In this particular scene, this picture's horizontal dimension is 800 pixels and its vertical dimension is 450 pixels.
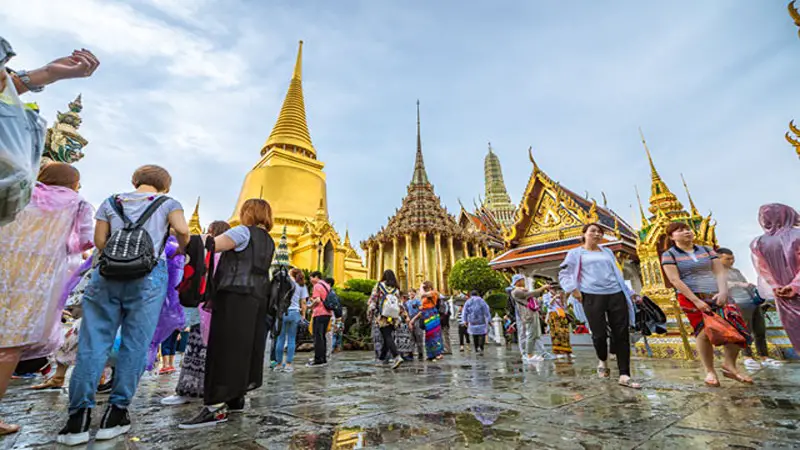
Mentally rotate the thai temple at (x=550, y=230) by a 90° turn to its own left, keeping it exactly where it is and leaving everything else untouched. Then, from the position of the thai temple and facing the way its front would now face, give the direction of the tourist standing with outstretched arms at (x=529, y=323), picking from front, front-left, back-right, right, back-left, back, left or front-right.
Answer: front-right

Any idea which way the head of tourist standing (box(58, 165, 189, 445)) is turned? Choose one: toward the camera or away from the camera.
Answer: away from the camera

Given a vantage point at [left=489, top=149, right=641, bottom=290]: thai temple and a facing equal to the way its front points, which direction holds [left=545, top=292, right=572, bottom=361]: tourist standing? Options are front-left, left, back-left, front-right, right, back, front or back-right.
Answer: front-left
